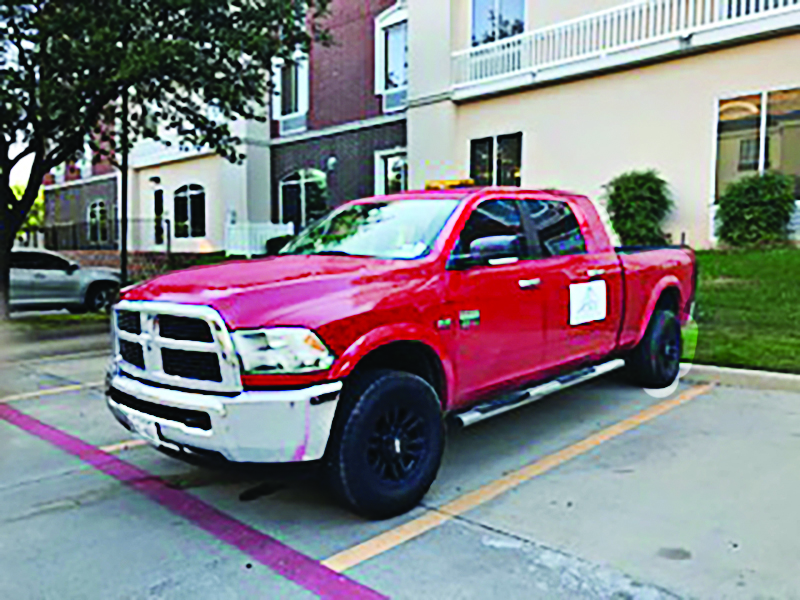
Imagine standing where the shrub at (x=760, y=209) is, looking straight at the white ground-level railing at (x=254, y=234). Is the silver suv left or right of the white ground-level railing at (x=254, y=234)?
left

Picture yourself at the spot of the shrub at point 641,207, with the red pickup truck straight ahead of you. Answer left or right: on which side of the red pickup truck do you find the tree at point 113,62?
right

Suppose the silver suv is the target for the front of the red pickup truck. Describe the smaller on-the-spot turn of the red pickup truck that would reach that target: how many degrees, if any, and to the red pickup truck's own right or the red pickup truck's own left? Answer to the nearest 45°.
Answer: approximately 90° to the red pickup truck's own right

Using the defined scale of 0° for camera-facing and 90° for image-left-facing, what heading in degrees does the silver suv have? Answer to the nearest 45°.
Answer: approximately 270°

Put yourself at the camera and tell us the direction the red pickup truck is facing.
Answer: facing the viewer and to the left of the viewer

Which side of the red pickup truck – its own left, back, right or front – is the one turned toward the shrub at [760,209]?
back

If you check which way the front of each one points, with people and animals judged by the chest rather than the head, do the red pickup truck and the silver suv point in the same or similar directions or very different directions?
very different directions

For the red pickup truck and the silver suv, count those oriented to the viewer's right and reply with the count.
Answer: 1

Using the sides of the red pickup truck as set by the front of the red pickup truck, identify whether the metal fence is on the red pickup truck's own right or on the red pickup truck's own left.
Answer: on the red pickup truck's own right
